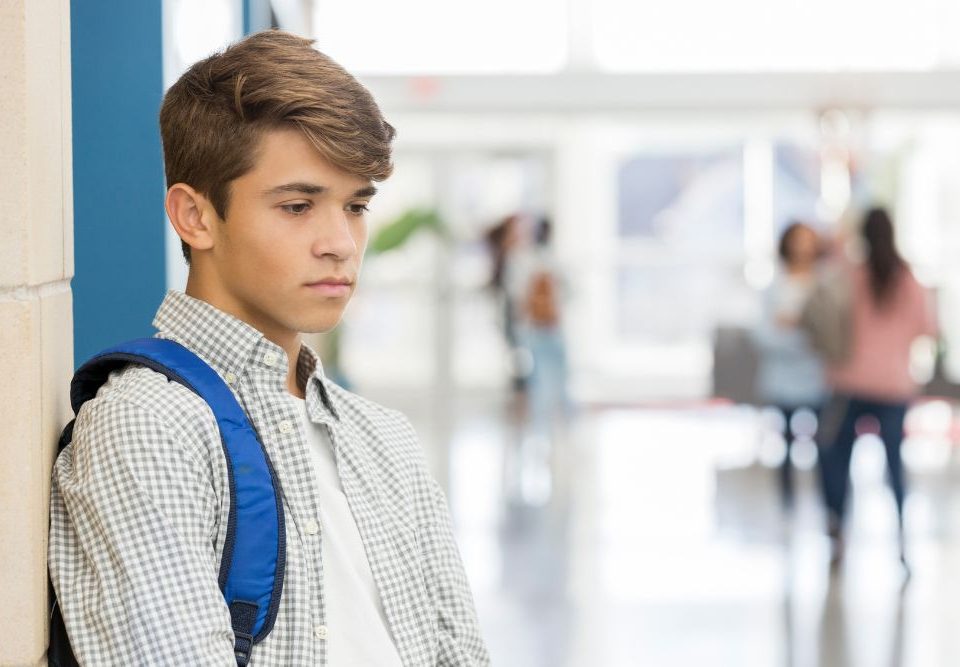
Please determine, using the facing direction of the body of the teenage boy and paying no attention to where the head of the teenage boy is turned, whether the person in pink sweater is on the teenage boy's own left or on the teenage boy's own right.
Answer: on the teenage boy's own left

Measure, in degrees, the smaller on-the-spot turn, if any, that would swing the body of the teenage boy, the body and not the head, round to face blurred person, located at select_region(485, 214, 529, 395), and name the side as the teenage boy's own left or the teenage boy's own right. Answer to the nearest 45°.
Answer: approximately 135° to the teenage boy's own left

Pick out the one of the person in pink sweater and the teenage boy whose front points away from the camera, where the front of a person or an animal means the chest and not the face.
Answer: the person in pink sweater

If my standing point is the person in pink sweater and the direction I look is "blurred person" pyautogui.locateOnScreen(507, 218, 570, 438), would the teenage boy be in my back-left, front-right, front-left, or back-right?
back-left

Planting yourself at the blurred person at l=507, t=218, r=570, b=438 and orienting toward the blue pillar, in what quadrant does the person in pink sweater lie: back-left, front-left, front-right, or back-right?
front-left

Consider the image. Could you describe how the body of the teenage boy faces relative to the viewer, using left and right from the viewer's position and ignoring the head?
facing the viewer and to the right of the viewer

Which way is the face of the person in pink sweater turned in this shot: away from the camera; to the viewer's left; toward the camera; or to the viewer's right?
away from the camera

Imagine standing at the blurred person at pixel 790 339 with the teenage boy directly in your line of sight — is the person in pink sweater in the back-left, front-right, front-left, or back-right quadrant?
front-left

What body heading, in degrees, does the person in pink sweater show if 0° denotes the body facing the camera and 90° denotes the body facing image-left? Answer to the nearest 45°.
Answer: approximately 180°

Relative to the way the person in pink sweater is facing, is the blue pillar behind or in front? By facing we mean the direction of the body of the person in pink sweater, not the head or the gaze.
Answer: behind

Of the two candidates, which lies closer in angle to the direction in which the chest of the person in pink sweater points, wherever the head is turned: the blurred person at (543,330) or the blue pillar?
the blurred person
